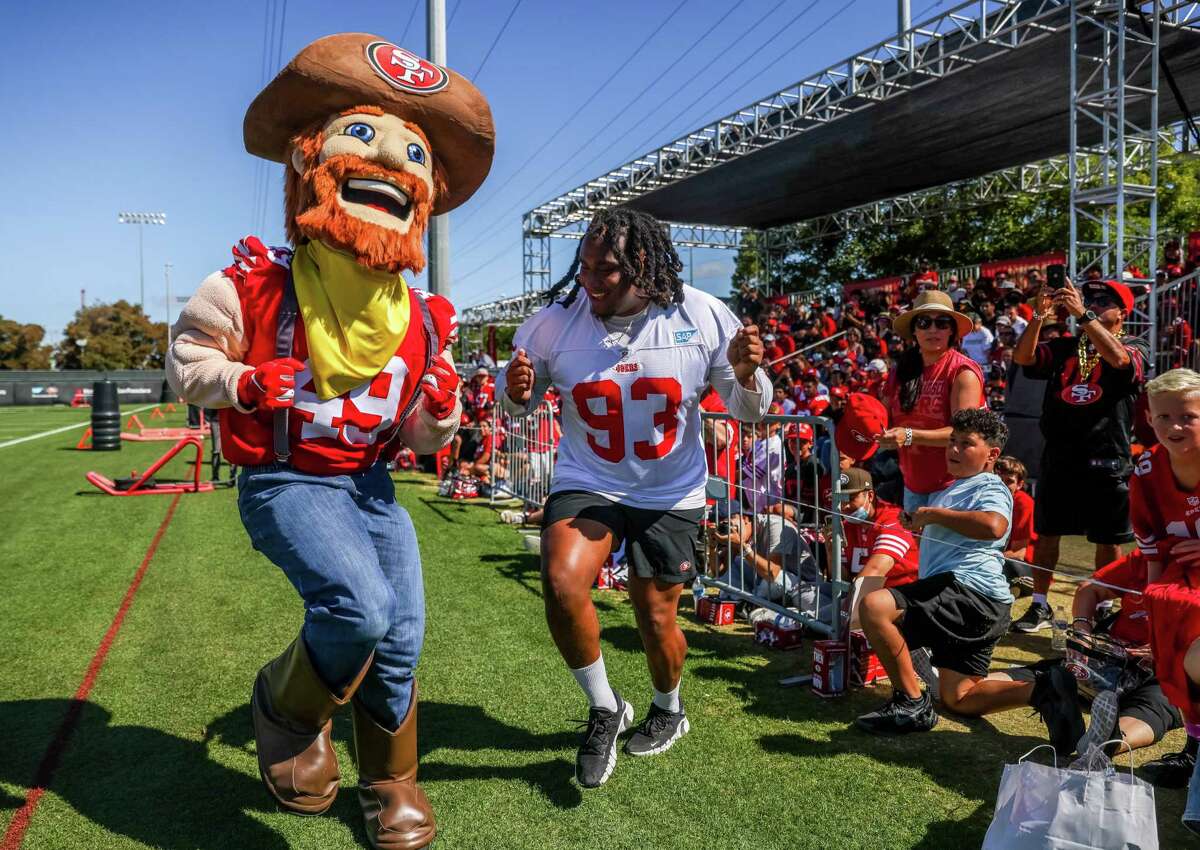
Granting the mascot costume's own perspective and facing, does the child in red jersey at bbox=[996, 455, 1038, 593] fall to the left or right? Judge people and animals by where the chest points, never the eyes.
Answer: on its left

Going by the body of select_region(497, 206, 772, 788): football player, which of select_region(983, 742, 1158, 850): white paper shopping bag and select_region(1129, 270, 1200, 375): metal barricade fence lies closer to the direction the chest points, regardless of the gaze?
the white paper shopping bag

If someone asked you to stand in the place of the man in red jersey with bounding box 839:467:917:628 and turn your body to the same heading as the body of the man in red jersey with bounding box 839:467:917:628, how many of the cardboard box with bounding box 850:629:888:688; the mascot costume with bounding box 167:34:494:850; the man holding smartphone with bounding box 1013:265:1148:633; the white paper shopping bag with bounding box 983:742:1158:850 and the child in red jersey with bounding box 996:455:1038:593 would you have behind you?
2

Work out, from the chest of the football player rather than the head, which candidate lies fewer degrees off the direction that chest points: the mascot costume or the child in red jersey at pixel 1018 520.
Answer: the mascot costume

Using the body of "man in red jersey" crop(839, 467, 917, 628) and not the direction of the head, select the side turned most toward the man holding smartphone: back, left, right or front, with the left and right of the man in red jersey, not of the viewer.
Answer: back

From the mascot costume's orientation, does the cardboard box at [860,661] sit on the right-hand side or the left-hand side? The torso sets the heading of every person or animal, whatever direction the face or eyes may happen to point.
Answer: on its left
